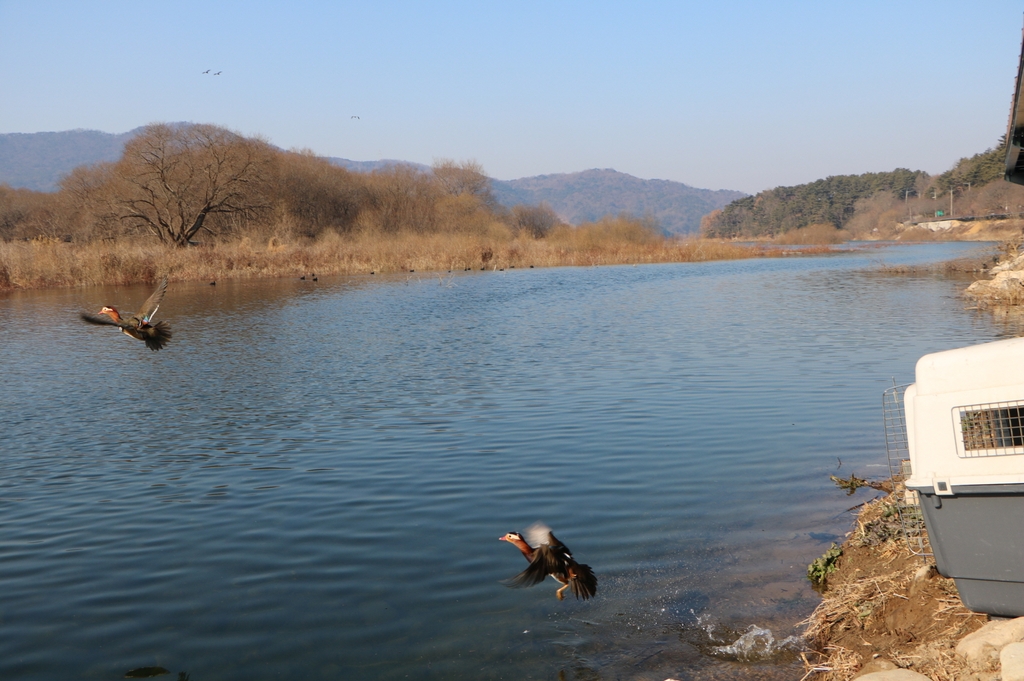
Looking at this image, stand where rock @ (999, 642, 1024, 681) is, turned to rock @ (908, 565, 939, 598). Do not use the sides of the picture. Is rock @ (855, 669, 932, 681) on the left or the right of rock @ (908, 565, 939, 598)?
left

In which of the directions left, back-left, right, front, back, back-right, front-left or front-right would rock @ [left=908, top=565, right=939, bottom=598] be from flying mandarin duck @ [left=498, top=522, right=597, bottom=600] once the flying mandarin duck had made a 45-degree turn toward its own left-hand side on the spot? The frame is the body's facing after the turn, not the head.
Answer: back-left

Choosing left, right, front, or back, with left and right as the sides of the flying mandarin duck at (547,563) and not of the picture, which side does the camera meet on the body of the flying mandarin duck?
left

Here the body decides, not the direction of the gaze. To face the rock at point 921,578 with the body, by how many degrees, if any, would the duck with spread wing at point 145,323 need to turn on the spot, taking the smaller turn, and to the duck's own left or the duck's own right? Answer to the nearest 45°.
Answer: approximately 180°

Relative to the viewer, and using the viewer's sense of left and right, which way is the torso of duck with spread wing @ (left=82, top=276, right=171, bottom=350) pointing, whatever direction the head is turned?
facing away from the viewer and to the left of the viewer

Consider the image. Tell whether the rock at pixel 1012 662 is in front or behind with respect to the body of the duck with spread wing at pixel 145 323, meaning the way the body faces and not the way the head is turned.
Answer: behind

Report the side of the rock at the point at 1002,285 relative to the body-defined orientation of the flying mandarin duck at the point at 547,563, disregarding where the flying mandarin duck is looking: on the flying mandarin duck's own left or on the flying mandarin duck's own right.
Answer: on the flying mandarin duck's own right

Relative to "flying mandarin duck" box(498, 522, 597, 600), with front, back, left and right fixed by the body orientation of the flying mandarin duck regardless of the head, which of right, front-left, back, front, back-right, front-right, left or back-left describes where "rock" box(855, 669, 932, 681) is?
back-left
